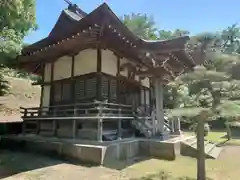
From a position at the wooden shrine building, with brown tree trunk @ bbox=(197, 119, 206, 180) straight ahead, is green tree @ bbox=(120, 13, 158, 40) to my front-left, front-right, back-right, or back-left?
back-left

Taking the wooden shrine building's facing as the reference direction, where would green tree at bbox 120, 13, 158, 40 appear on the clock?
The green tree is roughly at 8 o'clock from the wooden shrine building.

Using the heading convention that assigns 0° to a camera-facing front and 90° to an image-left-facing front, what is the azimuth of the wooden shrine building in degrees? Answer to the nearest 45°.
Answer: approximately 315°
